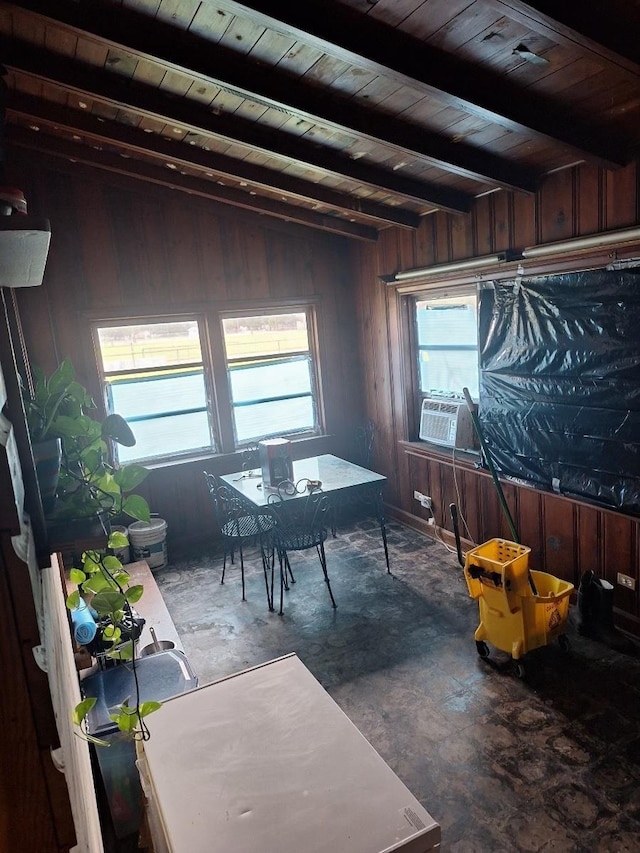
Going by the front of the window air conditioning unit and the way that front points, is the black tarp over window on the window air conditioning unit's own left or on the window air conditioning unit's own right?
on the window air conditioning unit's own left

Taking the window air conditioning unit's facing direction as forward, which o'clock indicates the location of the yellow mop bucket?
The yellow mop bucket is roughly at 10 o'clock from the window air conditioning unit.

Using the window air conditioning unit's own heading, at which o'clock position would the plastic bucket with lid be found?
The plastic bucket with lid is roughly at 1 o'clock from the window air conditioning unit.

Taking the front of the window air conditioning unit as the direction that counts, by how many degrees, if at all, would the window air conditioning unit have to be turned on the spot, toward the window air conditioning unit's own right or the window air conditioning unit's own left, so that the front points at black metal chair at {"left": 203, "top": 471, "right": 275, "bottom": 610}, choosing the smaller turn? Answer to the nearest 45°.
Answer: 0° — it already faces it

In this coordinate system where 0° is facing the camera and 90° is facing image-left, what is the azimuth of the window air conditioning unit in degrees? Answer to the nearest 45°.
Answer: approximately 45°

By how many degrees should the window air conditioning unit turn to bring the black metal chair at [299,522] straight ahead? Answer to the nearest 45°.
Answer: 0° — it already faces it
